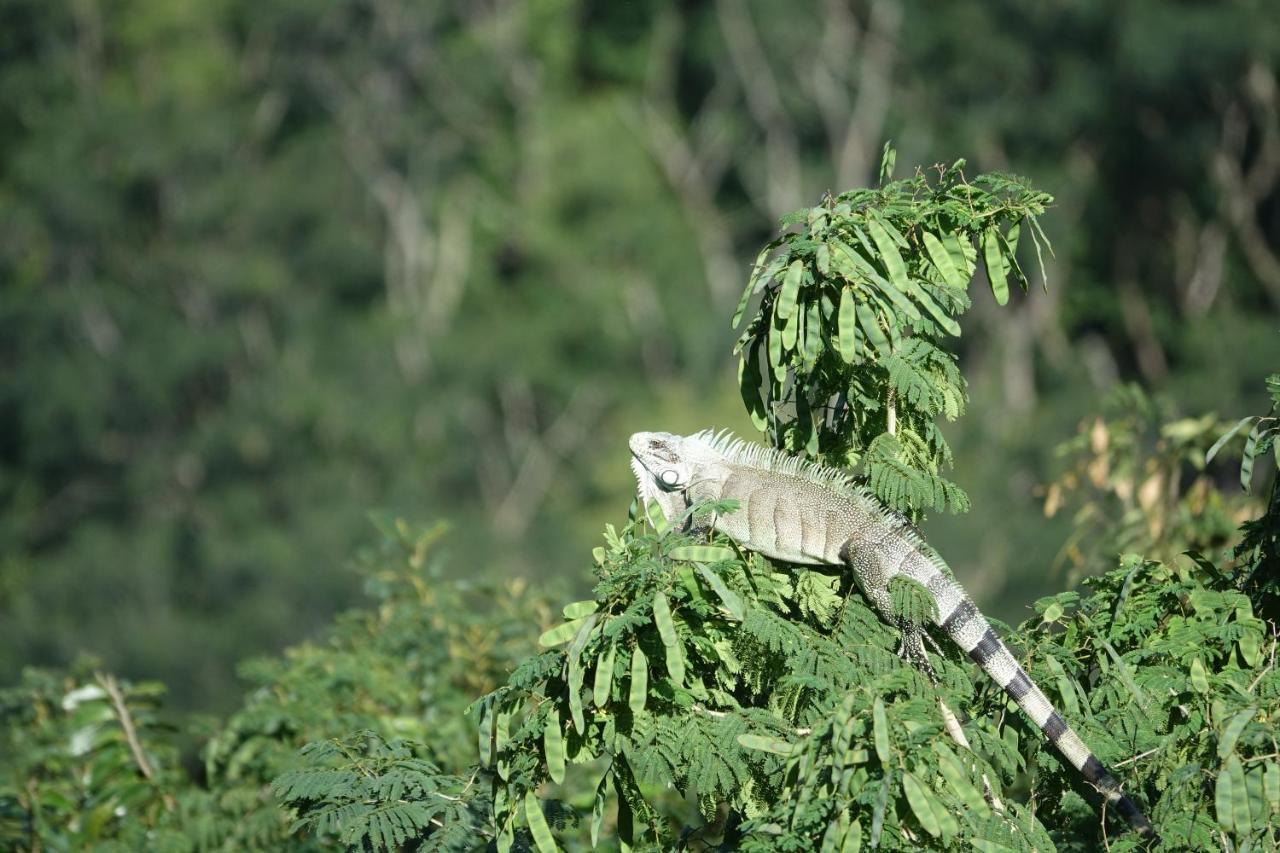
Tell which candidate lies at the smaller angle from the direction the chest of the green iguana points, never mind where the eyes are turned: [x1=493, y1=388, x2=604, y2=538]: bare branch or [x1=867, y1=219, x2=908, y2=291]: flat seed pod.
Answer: the bare branch

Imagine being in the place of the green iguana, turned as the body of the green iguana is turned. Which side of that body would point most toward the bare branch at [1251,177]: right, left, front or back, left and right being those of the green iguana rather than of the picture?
right

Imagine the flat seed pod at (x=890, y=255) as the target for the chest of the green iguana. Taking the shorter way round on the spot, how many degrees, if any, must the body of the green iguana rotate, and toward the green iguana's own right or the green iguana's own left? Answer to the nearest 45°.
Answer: approximately 90° to the green iguana's own right

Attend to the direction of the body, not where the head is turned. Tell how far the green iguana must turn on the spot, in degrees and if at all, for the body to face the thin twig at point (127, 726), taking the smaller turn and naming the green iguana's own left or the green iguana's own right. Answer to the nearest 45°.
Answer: approximately 45° to the green iguana's own right

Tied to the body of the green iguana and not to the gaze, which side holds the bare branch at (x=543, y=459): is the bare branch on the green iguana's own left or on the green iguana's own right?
on the green iguana's own right

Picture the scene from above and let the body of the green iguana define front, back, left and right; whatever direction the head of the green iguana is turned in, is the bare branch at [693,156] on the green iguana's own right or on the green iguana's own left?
on the green iguana's own right

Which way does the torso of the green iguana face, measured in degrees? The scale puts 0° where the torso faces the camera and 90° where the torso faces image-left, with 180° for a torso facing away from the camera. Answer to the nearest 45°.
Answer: approximately 90°
